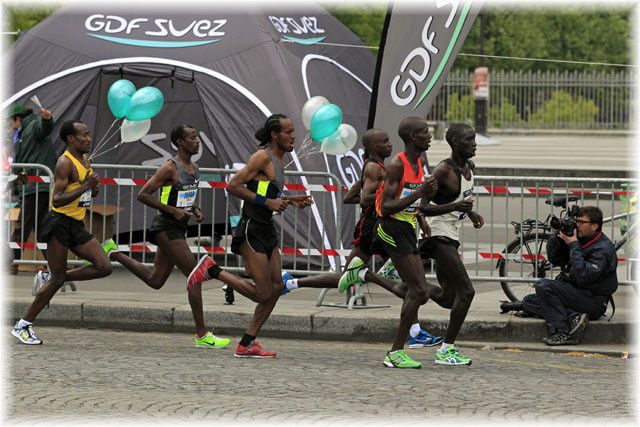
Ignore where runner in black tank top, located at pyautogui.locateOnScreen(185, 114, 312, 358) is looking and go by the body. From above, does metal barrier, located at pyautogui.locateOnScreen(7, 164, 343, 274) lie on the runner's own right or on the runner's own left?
on the runner's own left

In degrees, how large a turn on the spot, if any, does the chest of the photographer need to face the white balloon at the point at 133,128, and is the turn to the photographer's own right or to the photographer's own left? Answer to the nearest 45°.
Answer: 0° — they already face it

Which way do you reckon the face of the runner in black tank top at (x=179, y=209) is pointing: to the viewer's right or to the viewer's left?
to the viewer's right

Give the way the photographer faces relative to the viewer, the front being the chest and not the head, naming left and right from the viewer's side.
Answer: facing to the left of the viewer

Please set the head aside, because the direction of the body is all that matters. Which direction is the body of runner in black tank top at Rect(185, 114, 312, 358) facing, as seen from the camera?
to the viewer's right

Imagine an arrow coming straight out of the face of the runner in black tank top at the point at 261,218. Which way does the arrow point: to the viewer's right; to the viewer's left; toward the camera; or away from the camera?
to the viewer's right

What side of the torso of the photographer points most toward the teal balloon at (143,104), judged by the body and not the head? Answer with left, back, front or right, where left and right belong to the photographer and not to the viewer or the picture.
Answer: front

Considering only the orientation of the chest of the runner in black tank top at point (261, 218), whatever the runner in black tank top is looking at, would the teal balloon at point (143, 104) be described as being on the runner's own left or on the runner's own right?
on the runner's own left

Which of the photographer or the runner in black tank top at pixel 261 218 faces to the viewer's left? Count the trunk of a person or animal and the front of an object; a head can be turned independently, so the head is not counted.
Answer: the photographer
